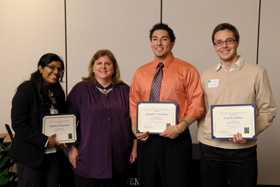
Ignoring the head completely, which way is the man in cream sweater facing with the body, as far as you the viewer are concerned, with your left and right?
facing the viewer

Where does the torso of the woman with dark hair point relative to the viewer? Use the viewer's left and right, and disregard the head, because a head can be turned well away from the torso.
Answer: facing the viewer and to the right of the viewer

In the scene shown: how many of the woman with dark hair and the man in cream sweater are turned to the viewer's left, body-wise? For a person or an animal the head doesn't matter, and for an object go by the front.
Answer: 0

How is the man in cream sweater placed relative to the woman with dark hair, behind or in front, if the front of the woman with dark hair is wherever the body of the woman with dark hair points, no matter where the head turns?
in front

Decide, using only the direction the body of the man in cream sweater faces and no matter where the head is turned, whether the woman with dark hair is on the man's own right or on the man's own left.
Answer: on the man's own right
